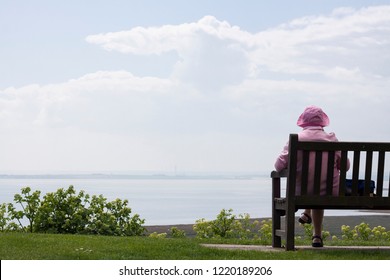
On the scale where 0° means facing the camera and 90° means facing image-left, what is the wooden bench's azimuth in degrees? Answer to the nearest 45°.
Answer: approximately 180°

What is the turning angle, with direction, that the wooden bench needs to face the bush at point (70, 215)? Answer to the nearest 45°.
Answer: approximately 45° to its left

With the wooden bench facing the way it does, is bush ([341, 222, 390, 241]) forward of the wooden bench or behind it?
forward
